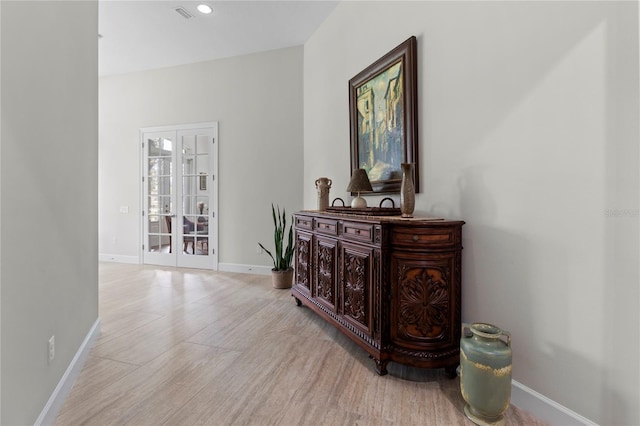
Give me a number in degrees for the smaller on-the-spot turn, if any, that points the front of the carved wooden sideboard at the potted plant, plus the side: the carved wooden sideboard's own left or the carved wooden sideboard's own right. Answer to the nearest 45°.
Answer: approximately 90° to the carved wooden sideboard's own right

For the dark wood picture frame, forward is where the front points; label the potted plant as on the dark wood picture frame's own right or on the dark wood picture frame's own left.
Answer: on the dark wood picture frame's own right

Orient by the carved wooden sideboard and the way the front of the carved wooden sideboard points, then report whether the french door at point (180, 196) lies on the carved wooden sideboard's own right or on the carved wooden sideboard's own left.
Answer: on the carved wooden sideboard's own right

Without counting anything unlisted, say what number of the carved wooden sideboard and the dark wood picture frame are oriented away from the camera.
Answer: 0

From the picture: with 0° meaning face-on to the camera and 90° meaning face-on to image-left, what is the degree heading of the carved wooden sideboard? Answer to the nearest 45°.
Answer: approximately 45°

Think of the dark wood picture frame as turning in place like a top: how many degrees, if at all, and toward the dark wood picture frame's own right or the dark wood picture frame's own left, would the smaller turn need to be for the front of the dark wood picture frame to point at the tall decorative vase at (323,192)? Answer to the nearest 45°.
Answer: approximately 90° to the dark wood picture frame's own right

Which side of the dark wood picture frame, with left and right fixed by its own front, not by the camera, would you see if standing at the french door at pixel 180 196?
right

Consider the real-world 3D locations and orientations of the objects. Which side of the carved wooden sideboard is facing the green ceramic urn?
left
